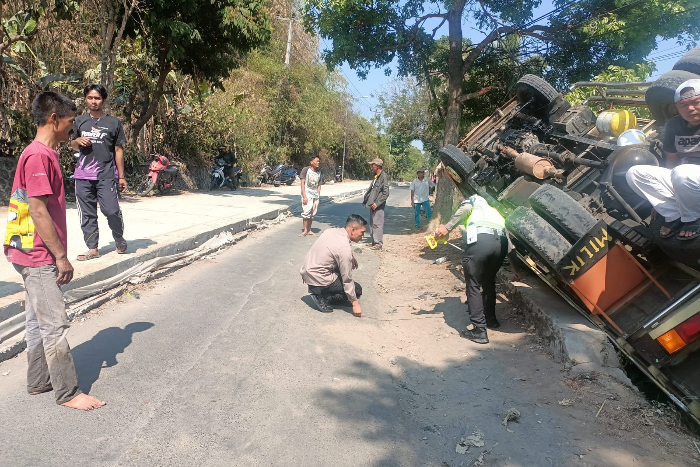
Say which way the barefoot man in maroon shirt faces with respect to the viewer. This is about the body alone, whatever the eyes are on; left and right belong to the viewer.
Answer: facing to the right of the viewer

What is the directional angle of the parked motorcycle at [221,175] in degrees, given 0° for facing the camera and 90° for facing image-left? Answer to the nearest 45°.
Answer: approximately 45°

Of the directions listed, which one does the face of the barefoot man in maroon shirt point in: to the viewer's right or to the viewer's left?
to the viewer's right

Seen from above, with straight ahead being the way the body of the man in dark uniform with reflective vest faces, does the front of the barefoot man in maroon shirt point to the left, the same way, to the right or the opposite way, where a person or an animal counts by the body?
to the right
